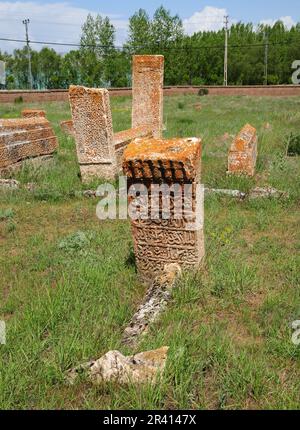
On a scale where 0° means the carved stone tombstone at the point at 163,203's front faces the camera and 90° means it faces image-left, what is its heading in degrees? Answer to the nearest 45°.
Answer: approximately 0°

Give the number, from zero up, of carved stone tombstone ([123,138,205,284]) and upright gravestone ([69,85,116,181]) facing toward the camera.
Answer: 2

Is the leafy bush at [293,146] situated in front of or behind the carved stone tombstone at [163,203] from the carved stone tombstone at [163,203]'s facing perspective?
behind

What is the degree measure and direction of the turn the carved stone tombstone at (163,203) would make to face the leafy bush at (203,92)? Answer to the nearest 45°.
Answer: approximately 180°

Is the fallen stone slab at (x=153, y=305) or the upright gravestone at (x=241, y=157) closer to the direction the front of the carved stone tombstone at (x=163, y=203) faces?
the fallen stone slab
